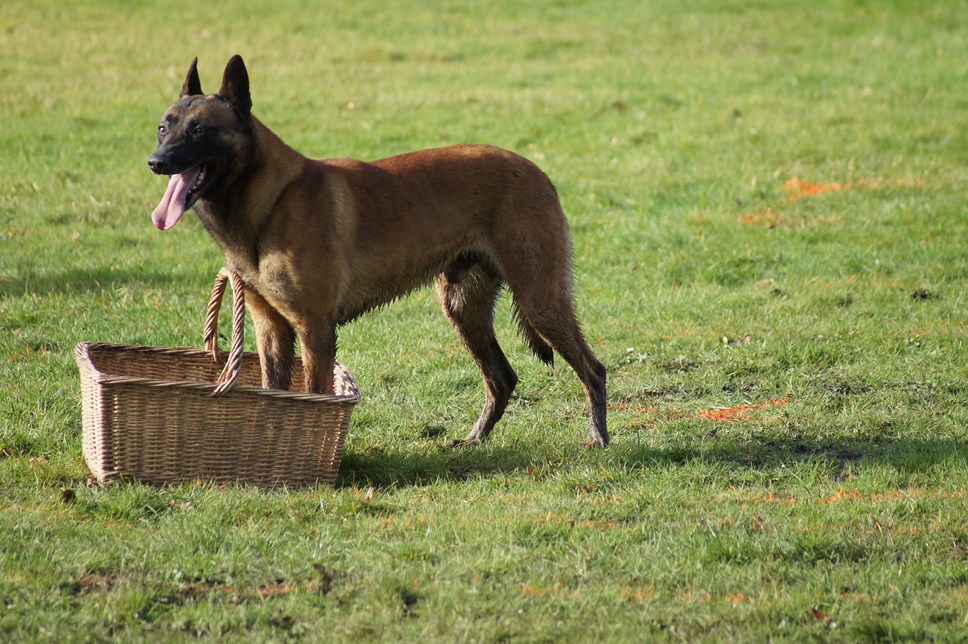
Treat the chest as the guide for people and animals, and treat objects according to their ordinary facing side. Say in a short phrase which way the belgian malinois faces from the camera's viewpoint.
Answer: facing to the left of the viewer
